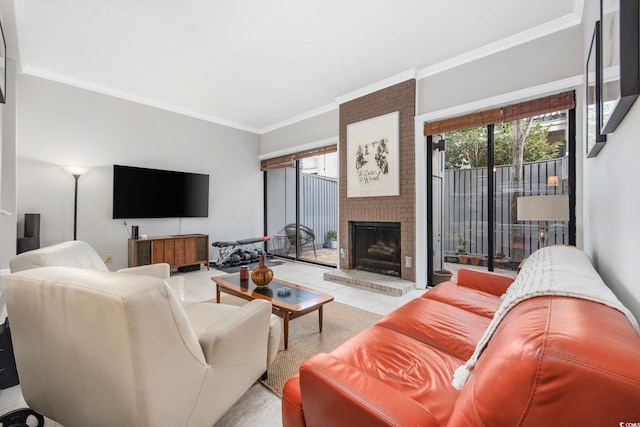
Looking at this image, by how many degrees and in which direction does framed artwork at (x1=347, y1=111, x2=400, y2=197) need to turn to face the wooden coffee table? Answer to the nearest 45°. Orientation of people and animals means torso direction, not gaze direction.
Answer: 0° — it already faces it

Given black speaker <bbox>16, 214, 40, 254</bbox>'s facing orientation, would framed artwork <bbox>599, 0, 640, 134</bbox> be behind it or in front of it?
in front

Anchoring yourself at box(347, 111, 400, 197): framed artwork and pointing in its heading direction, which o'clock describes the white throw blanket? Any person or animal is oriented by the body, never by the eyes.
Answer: The white throw blanket is roughly at 10 o'clock from the framed artwork.

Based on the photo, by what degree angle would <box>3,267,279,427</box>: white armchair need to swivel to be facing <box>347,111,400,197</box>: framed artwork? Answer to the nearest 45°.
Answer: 0° — it already faces it

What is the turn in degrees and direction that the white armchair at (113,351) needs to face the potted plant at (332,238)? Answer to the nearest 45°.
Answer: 0° — it already faces it

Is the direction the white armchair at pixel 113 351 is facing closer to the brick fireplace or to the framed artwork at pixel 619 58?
the brick fireplace

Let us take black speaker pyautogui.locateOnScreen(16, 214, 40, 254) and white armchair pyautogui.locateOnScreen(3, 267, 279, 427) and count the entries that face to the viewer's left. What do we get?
0

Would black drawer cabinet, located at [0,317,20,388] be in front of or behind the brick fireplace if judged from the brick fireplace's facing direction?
in front

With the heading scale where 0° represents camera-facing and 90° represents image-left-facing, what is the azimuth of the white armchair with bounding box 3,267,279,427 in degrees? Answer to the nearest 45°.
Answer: approximately 225°

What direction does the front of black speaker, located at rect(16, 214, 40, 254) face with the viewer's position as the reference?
facing the viewer and to the right of the viewer

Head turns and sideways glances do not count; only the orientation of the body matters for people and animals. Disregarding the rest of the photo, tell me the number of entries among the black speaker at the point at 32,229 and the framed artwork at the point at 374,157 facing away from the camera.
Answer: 0

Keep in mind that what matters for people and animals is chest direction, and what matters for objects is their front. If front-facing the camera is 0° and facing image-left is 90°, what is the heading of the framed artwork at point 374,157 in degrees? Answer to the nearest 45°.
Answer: approximately 45°

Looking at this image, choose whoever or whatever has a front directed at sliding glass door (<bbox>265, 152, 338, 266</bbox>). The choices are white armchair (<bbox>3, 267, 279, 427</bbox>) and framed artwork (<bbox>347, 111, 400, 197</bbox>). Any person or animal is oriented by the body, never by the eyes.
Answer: the white armchair

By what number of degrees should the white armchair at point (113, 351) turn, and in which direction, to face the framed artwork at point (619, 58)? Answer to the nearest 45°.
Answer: approximately 90° to its right
